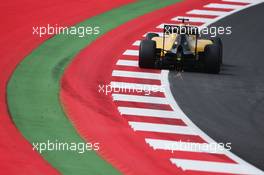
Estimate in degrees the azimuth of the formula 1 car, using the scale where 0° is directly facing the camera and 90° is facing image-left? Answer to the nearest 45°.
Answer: approximately 180°
